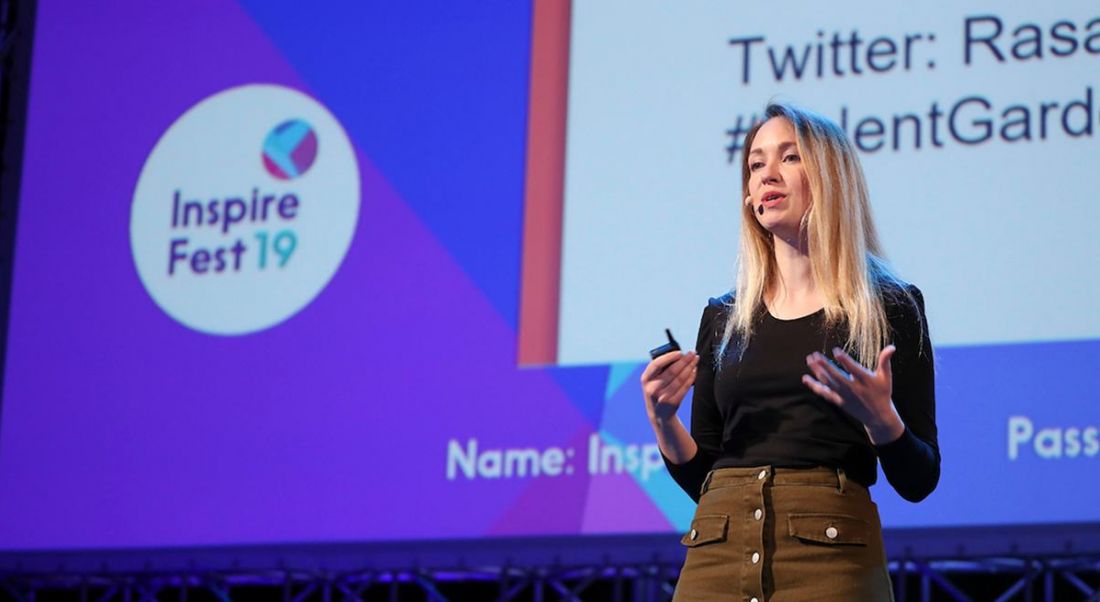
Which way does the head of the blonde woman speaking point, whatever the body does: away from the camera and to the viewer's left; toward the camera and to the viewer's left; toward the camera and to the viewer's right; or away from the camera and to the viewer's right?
toward the camera and to the viewer's left

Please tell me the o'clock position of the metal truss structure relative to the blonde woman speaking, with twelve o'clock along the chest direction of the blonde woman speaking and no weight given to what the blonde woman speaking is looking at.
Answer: The metal truss structure is roughly at 4 o'clock from the blonde woman speaking.

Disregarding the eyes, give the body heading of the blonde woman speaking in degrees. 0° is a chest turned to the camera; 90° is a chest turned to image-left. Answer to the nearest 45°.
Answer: approximately 45°
